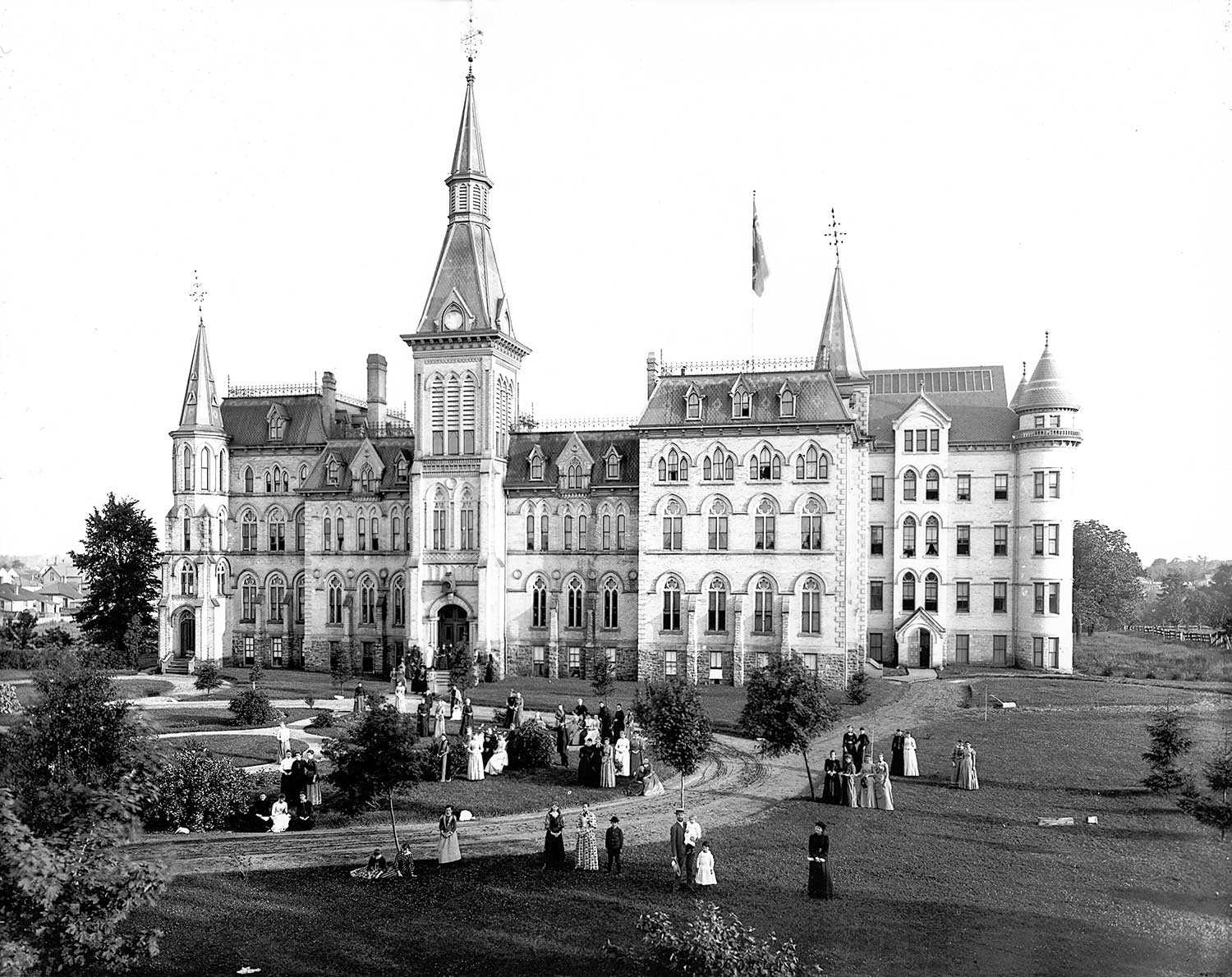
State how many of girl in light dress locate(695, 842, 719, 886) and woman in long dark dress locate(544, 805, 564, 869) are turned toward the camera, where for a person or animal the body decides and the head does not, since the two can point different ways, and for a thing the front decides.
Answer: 2

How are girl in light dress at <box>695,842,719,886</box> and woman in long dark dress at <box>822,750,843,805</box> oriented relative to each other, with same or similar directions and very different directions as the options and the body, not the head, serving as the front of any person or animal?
same or similar directions

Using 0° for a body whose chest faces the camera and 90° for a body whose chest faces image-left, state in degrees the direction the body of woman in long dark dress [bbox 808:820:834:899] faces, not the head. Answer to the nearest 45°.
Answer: approximately 45°

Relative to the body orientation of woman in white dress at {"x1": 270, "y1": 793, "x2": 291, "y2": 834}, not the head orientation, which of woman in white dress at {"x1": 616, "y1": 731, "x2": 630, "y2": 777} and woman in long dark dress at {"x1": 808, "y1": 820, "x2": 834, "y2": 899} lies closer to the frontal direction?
the woman in long dark dress

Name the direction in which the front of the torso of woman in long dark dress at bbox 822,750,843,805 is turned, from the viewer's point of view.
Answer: toward the camera

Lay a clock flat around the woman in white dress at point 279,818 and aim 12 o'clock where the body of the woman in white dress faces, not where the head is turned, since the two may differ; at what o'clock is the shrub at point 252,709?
The shrub is roughly at 6 o'clock from the woman in white dress.

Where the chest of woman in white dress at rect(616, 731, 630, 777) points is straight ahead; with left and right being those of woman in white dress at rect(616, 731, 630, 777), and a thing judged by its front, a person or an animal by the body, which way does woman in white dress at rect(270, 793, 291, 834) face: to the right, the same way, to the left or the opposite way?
the same way

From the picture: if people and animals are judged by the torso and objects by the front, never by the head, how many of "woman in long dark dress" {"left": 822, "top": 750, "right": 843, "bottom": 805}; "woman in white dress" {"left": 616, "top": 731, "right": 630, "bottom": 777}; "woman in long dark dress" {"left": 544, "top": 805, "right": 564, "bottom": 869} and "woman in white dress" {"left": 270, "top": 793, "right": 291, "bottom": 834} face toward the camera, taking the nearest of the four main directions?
4

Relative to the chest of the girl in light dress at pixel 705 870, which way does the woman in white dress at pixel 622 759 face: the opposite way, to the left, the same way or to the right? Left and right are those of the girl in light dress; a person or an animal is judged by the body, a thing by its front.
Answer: the same way

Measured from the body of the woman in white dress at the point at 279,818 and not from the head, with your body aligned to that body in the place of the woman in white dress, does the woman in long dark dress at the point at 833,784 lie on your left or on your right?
on your left

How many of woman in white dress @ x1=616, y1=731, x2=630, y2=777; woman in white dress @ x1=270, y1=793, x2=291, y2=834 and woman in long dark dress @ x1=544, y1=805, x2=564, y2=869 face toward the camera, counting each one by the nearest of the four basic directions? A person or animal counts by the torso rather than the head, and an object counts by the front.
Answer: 3

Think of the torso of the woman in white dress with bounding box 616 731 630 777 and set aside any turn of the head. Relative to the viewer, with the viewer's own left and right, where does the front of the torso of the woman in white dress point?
facing the viewer

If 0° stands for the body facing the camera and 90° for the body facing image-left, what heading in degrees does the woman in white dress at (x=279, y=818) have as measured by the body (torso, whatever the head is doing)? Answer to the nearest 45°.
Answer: approximately 0°
